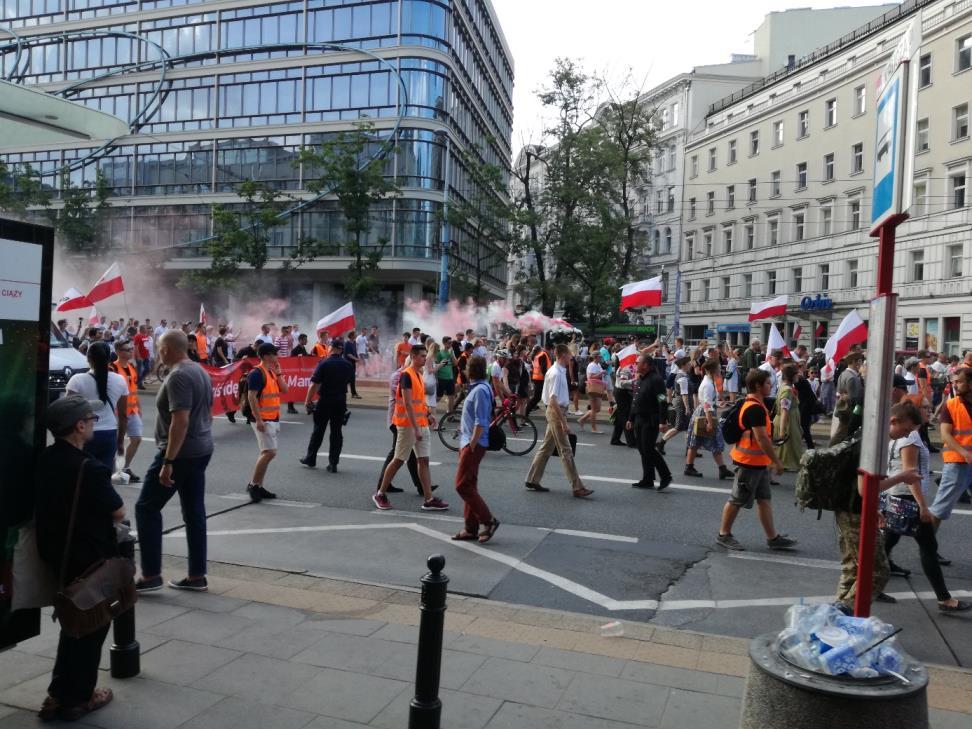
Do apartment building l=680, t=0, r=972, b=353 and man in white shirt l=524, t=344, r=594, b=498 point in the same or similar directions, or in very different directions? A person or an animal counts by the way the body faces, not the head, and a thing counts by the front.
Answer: very different directions

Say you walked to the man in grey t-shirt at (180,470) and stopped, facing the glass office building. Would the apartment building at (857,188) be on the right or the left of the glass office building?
right

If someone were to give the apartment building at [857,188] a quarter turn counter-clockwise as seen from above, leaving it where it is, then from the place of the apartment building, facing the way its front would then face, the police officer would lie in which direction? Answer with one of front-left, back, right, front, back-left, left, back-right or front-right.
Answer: front-right

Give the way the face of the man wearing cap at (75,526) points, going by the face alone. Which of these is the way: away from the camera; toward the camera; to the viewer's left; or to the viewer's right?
to the viewer's right

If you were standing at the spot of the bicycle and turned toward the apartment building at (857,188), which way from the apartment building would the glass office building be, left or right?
left

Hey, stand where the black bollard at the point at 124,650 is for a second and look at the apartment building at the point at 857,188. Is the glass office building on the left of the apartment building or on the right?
left

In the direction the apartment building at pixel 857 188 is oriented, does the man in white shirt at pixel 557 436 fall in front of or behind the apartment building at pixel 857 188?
in front
